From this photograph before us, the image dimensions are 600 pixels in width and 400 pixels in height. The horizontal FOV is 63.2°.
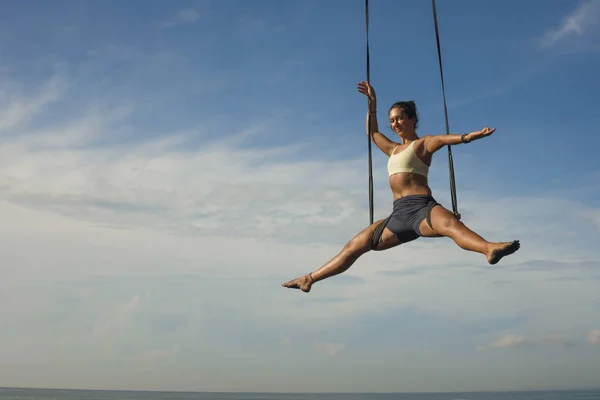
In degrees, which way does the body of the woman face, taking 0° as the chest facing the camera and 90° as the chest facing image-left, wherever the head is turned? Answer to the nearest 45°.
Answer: approximately 45°
